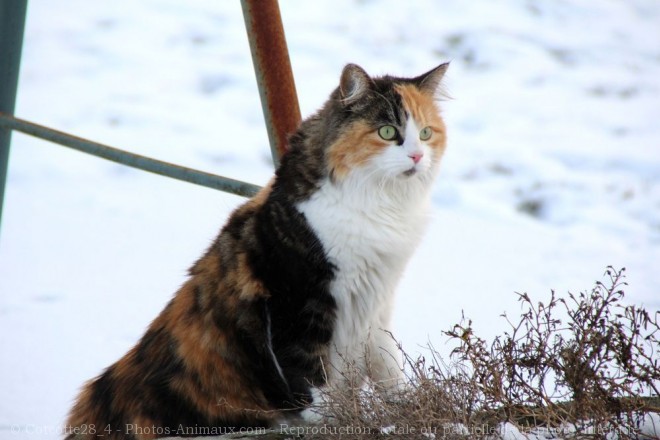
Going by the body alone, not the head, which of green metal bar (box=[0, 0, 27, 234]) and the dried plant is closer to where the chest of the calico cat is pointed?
the dried plant

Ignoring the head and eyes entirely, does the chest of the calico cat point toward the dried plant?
yes

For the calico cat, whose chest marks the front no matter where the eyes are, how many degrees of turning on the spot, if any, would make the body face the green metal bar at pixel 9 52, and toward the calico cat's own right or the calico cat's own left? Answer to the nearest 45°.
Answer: approximately 135° to the calico cat's own right

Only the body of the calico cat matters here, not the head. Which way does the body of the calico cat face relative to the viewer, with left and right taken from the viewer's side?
facing the viewer and to the right of the viewer
